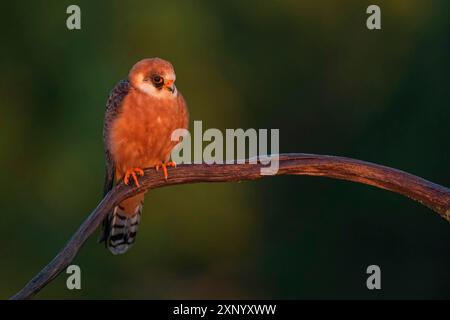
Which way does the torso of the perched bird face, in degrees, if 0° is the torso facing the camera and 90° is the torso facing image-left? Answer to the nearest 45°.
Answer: approximately 315°
